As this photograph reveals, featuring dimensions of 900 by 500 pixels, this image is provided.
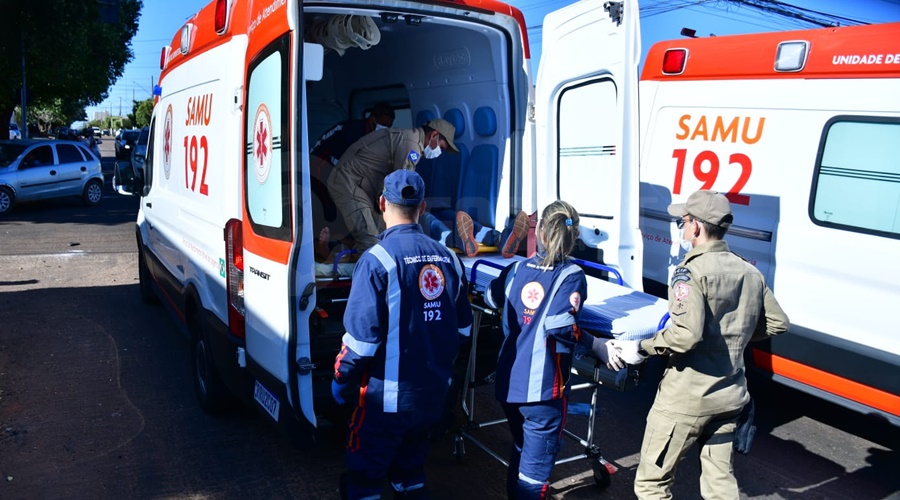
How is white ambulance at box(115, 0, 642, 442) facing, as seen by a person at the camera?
facing away from the viewer and to the left of the viewer

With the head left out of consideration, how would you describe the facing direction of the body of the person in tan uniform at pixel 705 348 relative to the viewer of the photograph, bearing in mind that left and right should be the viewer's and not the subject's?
facing away from the viewer and to the left of the viewer

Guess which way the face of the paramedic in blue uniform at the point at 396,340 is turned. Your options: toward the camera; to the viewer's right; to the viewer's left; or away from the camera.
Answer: away from the camera

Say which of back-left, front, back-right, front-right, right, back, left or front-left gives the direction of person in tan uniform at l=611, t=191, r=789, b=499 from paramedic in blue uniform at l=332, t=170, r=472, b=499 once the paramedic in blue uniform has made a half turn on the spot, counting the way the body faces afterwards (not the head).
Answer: front-left

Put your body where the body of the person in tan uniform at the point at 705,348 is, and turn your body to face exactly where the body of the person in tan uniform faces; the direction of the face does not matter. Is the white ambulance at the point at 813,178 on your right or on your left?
on your right

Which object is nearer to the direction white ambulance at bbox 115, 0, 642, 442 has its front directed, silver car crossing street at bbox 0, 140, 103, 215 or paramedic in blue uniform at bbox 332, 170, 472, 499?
the silver car crossing street

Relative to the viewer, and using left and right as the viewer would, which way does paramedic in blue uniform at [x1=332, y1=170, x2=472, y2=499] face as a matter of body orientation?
facing away from the viewer and to the left of the viewer

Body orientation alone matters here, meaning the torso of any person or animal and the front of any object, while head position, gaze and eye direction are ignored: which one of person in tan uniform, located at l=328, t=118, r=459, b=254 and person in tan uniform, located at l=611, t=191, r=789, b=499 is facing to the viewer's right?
person in tan uniform, located at l=328, t=118, r=459, b=254

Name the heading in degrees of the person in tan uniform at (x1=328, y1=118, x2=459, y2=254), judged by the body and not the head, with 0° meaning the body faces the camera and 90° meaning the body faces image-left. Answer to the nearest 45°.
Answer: approximately 270°

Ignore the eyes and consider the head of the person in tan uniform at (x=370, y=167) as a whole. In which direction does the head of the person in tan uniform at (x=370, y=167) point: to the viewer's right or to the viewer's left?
to the viewer's right
